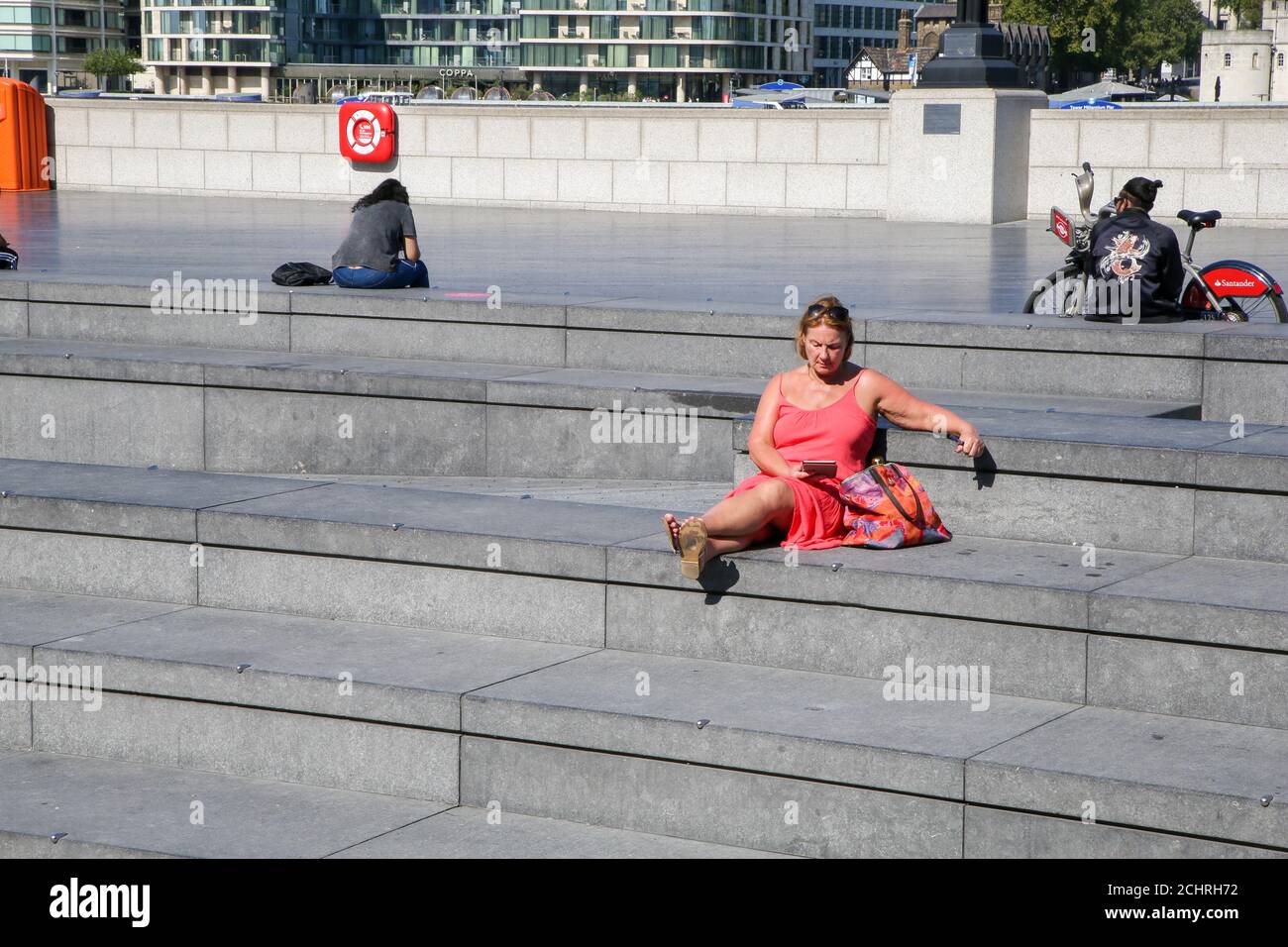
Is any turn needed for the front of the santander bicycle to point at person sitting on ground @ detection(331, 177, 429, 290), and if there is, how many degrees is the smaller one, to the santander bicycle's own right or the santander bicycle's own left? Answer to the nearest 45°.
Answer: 0° — it already faces them

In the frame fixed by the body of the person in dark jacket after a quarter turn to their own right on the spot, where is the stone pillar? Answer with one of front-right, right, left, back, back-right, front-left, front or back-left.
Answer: left

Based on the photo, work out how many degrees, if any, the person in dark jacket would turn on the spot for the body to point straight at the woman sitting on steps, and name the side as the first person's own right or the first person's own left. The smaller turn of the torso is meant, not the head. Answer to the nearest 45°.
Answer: approximately 180°

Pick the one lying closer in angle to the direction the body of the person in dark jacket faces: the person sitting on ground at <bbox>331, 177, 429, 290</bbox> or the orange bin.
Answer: the orange bin

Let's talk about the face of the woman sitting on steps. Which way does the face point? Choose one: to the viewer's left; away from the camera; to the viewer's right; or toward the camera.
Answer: toward the camera

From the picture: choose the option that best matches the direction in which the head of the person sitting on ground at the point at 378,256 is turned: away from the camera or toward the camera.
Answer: away from the camera

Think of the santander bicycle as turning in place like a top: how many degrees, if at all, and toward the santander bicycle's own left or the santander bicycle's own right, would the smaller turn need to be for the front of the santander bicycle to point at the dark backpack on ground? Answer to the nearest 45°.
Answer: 0° — it already faces it

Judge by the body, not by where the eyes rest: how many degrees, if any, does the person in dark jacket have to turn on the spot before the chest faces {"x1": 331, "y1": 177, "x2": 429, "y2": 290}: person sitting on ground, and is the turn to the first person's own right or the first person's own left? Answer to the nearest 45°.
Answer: approximately 90° to the first person's own left

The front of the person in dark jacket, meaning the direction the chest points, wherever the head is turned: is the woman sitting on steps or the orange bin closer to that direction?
the orange bin

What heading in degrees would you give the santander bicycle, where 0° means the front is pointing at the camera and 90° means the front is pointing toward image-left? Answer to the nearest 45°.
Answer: approximately 90°

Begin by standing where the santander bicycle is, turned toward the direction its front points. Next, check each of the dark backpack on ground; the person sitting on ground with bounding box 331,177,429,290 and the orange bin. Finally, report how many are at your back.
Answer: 0

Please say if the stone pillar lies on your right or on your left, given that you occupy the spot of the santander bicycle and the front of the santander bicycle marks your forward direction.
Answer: on your right

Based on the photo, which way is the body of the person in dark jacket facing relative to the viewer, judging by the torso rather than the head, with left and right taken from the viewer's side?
facing away from the viewer

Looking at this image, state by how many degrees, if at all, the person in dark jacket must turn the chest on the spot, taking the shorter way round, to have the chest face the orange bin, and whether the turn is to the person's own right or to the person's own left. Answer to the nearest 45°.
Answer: approximately 45° to the person's own left

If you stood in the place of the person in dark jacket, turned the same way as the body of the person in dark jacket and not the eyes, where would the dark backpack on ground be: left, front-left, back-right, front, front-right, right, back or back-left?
left

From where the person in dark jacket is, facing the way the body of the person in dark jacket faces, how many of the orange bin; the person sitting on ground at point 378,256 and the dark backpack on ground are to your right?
0
